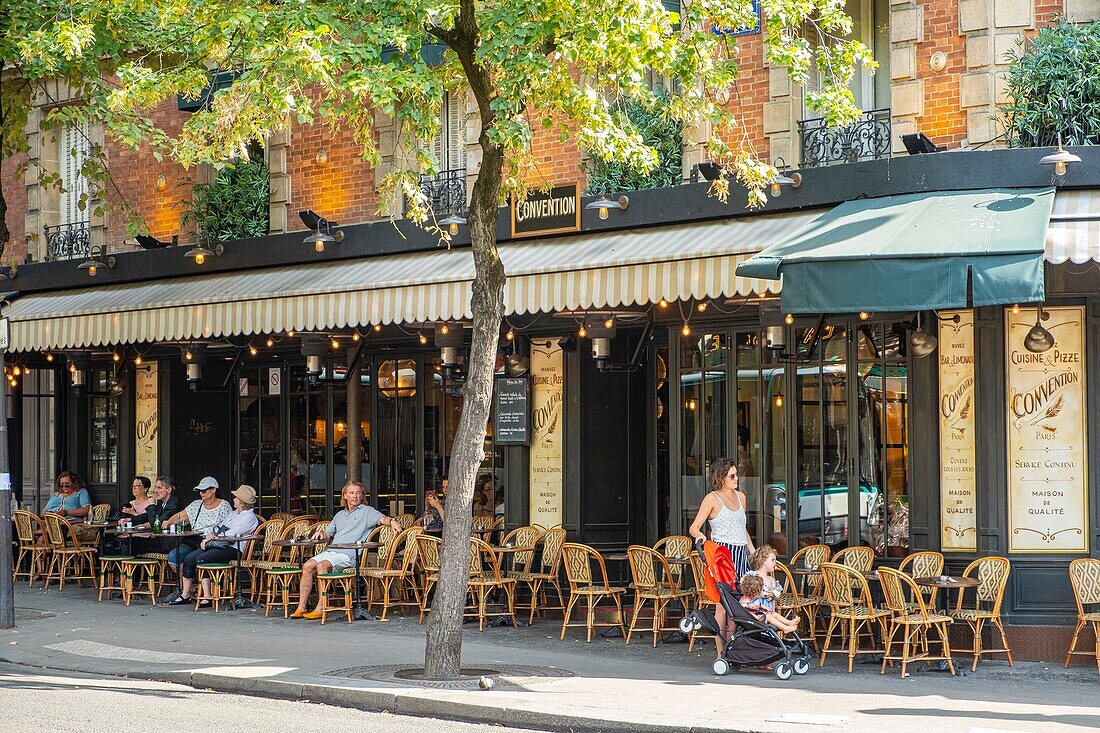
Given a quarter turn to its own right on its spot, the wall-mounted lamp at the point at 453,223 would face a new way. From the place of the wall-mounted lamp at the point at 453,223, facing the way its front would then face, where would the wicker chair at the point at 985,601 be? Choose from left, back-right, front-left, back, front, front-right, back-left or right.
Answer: back

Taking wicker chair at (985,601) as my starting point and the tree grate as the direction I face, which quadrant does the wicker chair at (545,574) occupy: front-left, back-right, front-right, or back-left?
front-right

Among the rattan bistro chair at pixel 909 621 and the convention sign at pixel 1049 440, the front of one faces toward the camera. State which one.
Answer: the convention sign

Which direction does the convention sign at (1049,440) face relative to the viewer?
toward the camera

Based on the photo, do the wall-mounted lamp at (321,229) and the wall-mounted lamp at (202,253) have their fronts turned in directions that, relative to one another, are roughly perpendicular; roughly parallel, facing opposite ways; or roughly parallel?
roughly parallel

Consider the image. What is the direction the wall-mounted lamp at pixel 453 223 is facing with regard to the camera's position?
facing the viewer and to the left of the viewer

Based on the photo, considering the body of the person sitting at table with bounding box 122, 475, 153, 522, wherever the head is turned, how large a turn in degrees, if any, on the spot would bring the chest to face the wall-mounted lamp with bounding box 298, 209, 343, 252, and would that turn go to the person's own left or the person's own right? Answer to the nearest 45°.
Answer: approximately 90° to the person's own left

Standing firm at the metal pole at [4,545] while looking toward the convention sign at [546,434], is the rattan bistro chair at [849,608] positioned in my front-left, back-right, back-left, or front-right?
front-right

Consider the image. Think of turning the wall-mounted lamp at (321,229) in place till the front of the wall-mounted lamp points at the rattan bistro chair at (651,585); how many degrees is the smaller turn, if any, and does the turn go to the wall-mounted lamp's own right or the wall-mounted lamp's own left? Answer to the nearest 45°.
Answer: approximately 90° to the wall-mounted lamp's own left

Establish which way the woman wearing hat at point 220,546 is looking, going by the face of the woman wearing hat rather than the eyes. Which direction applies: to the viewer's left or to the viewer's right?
to the viewer's left

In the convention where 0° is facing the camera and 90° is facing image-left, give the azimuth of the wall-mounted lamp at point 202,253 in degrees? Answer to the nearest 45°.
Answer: approximately 45°

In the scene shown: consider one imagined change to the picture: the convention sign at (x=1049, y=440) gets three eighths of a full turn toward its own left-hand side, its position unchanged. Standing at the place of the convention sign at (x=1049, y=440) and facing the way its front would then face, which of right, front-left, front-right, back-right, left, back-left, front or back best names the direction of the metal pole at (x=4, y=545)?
back-left

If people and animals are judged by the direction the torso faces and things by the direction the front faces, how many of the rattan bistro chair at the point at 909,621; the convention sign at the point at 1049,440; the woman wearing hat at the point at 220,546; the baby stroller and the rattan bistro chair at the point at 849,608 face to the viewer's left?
1

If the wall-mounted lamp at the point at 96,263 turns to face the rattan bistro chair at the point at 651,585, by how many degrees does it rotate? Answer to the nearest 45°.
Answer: approximately 90° to its left

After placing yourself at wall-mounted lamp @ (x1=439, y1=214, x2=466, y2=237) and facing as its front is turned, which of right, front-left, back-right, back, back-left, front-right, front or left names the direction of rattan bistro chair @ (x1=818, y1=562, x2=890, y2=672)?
left

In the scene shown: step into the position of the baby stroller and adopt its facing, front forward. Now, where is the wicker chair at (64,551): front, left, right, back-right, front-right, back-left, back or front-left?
back-left

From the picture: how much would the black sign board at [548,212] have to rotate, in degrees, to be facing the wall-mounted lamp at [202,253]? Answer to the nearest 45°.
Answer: approximately 90° to its right
